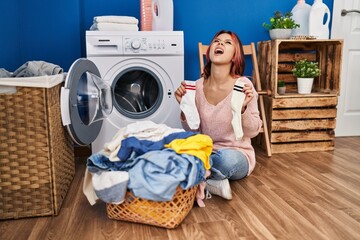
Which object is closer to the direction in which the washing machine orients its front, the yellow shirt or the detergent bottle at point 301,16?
the yellow shirt

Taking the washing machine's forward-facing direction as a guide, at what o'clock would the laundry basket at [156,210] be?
The laundry basket is roughly at 12 o'clock from the washing machine.

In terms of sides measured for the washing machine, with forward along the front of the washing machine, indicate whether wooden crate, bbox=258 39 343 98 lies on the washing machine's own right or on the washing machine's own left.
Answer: on the washing machine's own left

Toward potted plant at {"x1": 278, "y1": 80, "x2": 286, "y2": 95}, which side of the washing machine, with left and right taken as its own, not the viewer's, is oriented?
left

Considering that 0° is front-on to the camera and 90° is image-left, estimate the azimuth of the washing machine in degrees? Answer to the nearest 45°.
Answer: approximately 0°

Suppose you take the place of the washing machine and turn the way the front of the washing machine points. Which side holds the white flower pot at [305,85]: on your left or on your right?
on your left

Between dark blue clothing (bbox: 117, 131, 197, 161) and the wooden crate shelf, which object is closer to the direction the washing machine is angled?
the dark blue clothing

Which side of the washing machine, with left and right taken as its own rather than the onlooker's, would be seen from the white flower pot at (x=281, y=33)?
left
